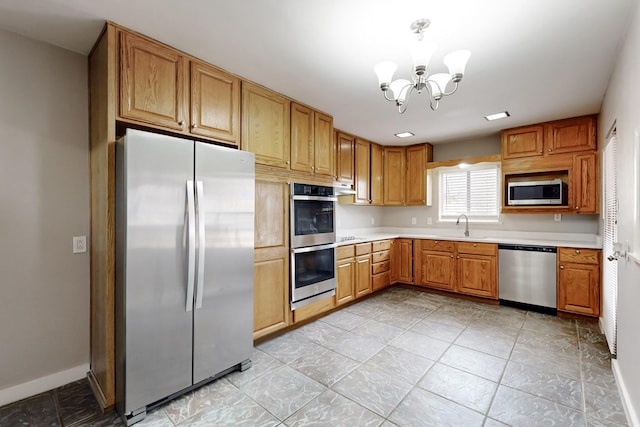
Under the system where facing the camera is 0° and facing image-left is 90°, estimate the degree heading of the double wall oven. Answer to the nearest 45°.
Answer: approximately 315°

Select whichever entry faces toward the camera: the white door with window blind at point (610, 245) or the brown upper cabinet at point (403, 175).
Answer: the brown upper cabinet

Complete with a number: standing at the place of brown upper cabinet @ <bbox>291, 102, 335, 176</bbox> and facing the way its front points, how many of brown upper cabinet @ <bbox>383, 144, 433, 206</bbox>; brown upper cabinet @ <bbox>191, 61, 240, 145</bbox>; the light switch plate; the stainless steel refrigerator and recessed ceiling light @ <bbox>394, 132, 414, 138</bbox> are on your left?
2

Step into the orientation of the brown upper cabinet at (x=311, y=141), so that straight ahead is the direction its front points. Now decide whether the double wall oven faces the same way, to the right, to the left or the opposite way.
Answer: the same way

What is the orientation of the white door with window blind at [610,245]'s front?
to the viewer's left

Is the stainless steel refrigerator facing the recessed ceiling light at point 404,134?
no

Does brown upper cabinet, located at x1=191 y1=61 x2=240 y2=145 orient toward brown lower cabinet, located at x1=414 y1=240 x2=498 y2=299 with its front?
no

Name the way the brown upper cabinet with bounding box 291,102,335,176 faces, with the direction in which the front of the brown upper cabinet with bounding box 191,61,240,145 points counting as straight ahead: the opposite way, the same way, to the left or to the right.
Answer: the same way

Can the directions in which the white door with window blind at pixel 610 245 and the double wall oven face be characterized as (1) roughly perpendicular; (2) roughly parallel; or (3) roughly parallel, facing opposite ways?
roughly parallel, facing opposite ways

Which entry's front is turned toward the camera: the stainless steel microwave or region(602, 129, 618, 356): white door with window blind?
the stainless steel microwave

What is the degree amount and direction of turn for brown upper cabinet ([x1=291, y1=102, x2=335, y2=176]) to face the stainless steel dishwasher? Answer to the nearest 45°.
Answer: approximately 45° to its left

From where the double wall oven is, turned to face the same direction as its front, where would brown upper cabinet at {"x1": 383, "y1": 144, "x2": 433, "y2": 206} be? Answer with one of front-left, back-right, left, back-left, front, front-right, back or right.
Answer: left

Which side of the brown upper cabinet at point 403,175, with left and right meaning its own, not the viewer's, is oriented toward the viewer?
front

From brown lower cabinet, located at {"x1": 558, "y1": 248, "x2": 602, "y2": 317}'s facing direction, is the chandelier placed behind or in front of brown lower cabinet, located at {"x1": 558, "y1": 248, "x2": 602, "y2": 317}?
in front

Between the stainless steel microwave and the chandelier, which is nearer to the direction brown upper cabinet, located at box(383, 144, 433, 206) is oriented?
the chandelier

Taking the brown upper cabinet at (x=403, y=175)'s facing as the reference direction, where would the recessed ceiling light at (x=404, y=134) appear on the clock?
The recessed ceiling light is roughly at 12 o'clock from the brown upper cabinet.

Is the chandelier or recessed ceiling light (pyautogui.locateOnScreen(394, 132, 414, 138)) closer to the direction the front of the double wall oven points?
the chandelier

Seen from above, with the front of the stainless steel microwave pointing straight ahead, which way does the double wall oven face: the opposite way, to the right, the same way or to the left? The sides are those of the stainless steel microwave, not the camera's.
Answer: to the left

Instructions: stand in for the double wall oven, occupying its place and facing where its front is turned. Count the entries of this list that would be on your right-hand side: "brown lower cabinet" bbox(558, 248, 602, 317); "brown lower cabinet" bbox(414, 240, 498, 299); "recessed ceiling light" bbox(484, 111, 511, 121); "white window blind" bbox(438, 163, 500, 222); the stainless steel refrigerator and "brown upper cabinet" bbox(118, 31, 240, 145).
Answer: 2

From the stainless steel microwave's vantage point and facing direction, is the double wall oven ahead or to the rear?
ahead

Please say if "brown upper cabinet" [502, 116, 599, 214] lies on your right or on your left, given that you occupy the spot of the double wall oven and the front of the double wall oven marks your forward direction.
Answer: on your left

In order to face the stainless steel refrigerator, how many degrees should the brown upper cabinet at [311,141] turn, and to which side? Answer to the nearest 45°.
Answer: approximately 90° to its right
